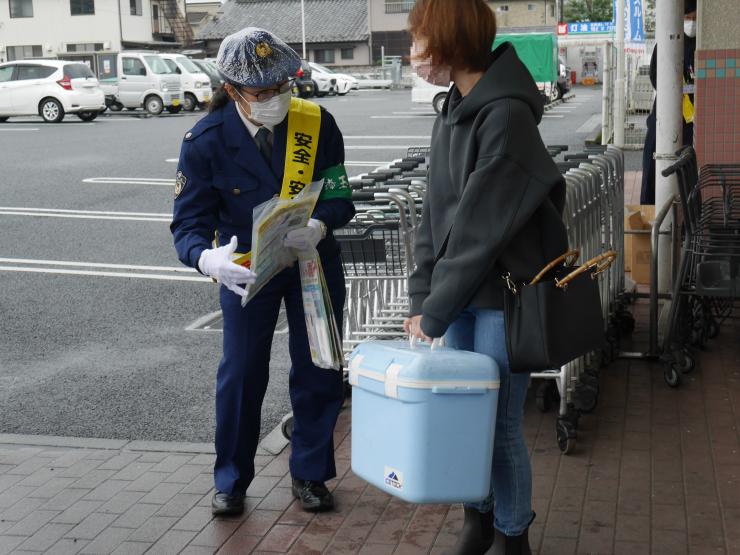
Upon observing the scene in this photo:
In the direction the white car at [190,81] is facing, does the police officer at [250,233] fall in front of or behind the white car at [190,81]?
in front

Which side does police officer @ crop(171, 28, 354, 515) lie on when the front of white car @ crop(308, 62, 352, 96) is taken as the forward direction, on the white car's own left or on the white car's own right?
on the white car's own right

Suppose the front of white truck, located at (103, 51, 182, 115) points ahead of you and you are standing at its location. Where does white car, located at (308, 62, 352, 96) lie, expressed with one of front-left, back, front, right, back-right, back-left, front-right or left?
left

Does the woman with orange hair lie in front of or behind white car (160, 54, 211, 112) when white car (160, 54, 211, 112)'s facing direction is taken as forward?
in front

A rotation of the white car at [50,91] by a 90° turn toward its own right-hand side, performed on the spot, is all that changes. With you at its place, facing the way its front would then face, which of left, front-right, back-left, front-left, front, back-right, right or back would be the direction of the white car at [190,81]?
front

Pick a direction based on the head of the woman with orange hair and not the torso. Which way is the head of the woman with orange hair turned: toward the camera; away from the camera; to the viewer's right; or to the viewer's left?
to the viewer's left

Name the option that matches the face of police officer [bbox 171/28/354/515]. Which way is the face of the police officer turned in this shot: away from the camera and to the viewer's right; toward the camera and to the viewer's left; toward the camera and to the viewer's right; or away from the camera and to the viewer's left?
toward the camera and to the viewer's right

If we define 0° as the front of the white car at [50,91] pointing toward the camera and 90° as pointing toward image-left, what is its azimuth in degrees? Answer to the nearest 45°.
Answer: approximately 135°

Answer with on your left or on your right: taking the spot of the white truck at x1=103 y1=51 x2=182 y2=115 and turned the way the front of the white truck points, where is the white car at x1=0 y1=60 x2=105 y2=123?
on your right

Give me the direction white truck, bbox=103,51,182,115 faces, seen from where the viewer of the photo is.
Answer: facing the viewer and to the right of the viewer

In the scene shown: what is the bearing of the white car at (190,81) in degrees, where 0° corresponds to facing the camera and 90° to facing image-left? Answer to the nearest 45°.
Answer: approximately 315°
